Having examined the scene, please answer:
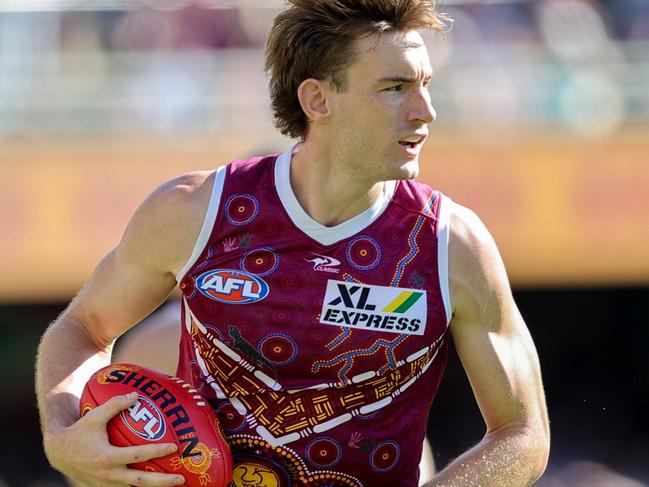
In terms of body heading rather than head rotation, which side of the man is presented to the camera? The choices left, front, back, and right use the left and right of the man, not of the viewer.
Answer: front

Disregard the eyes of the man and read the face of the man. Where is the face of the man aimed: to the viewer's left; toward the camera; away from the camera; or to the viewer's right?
to the viewer's right
